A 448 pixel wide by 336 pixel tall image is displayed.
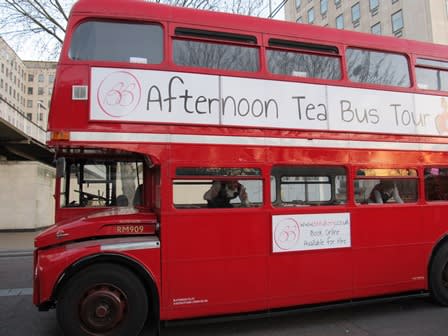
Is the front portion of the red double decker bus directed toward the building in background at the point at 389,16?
no

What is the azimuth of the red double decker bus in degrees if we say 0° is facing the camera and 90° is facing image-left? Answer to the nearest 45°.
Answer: approximately 90°

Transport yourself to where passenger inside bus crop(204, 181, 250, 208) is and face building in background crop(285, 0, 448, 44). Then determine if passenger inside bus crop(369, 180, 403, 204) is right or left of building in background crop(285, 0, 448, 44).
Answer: right
